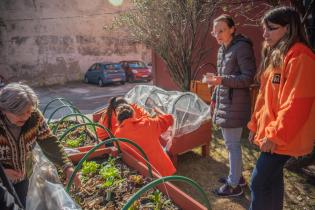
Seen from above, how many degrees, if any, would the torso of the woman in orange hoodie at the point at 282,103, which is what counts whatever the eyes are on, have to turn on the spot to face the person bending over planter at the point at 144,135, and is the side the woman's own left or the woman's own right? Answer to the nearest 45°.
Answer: approximately 45° to the woman's own right

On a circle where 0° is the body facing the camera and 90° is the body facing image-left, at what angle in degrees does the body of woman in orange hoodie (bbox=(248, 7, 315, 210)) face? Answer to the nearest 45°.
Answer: approximately 45°

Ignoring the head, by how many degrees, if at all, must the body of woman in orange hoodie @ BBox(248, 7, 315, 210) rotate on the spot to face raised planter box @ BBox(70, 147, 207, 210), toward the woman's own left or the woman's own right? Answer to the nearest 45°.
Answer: approximately 45° to the woman's own right

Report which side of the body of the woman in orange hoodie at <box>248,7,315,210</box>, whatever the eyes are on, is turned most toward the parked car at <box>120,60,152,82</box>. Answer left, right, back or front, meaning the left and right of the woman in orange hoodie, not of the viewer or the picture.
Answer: right

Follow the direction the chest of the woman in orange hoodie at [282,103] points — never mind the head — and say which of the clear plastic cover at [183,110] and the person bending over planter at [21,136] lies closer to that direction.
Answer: the person bending over planter

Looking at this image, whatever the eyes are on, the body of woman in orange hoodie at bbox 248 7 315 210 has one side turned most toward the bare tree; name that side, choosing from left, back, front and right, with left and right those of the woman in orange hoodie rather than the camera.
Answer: right

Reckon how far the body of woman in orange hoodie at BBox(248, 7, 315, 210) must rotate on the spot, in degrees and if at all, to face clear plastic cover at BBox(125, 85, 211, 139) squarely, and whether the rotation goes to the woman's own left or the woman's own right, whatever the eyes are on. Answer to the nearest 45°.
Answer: approximately 90° to the woman's own right

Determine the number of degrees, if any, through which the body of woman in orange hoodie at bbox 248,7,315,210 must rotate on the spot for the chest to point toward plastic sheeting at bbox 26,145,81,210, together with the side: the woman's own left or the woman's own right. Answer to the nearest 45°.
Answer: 0° — they already face it
